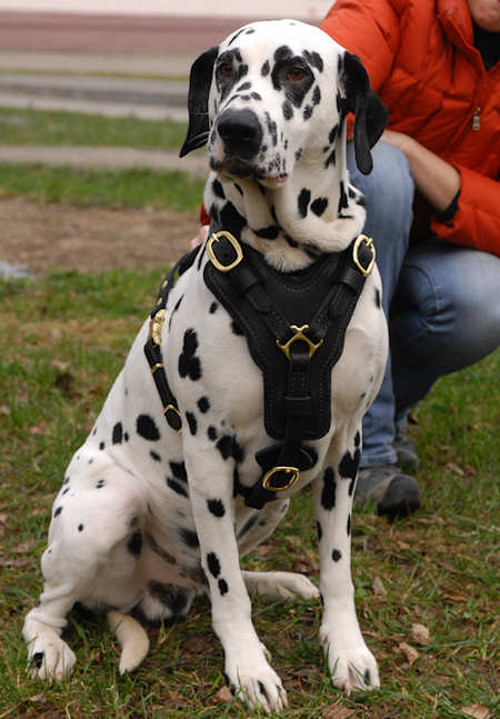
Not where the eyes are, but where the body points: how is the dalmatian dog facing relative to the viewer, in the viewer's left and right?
facing the viewer and to the right of the viewer

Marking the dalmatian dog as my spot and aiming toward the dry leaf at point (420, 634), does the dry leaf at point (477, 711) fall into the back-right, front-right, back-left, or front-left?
front-right

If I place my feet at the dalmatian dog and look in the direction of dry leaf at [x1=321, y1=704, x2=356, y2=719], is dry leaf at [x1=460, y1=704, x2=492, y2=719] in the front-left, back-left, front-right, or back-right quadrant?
front-left
